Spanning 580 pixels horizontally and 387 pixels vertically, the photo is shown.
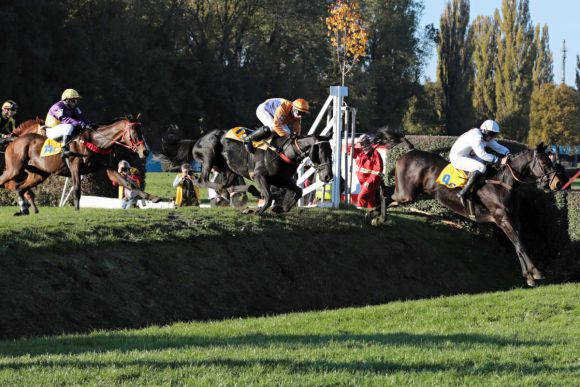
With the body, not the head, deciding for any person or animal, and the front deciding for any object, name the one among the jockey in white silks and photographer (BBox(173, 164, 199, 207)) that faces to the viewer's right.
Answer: the jockey in white silks

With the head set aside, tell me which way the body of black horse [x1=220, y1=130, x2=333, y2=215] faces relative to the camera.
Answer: to the viewer's right

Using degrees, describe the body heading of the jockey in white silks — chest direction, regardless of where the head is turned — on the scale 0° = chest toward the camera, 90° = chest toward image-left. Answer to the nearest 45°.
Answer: approximately 270°

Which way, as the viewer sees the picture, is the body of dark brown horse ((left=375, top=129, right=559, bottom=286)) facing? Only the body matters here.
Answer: to the viewer's right

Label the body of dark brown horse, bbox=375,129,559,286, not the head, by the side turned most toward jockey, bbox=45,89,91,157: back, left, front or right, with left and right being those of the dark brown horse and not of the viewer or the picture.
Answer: back

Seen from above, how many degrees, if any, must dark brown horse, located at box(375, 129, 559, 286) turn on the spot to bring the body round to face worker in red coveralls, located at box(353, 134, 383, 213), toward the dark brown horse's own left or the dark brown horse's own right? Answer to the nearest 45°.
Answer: approximately 135° to the dark brown horse's own left

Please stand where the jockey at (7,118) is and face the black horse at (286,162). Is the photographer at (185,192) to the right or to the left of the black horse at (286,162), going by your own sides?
left

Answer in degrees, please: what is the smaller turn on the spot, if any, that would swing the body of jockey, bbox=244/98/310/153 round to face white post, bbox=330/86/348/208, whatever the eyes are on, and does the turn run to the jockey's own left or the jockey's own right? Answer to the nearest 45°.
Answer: approximately 45° to the jockey's own left

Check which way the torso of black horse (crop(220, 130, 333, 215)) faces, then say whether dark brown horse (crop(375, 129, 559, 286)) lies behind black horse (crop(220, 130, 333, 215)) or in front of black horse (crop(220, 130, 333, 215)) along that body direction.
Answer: in front

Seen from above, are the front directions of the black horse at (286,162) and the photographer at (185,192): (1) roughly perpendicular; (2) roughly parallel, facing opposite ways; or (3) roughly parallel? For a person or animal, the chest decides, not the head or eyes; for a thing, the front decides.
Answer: roughly perpendicular

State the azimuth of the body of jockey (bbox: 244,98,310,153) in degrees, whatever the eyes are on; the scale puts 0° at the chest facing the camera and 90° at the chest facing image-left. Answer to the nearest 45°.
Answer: approximately 270°
